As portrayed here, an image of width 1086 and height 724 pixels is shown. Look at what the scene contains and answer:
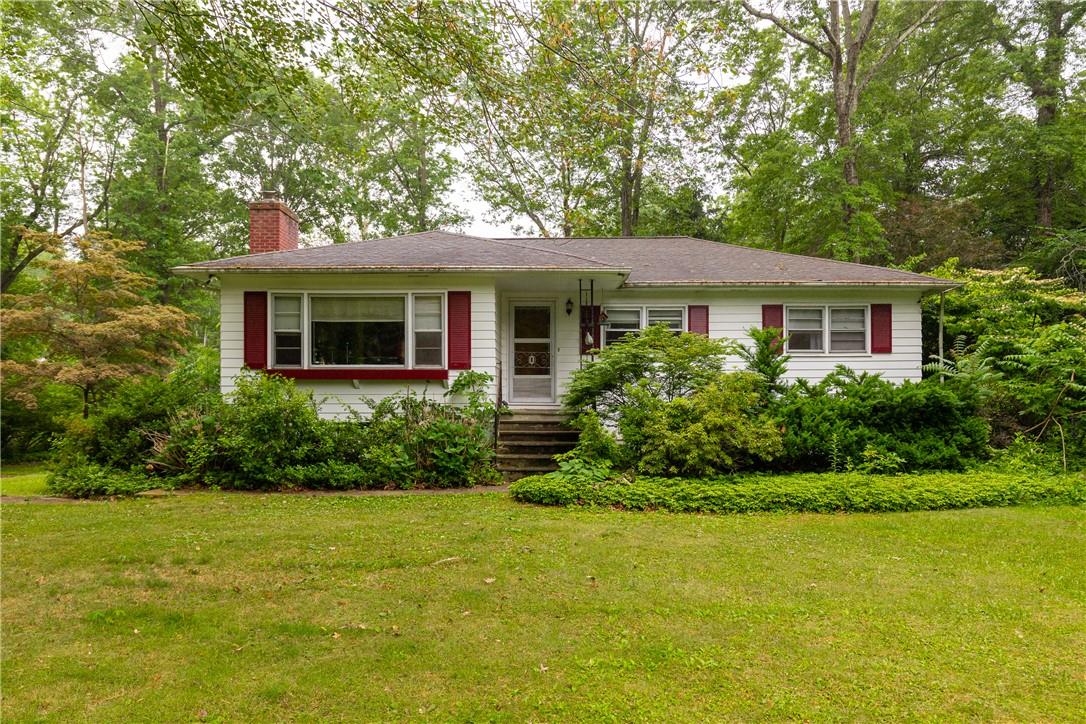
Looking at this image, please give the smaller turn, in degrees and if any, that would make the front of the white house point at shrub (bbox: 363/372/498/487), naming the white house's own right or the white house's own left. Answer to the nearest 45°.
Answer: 0° — it already faces it

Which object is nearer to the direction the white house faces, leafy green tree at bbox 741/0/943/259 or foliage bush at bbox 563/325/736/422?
the foliage bush

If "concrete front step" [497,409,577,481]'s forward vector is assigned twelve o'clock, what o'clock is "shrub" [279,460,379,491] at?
The shrub is roughly at 2 o'clock from the concrete front step.

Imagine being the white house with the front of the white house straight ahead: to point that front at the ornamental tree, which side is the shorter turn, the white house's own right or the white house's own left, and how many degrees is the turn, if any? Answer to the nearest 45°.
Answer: approximately 90° to the white house's own right

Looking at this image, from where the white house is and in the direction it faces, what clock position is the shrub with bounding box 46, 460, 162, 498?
The shrub is roughly at 2 o'clock from the white house.

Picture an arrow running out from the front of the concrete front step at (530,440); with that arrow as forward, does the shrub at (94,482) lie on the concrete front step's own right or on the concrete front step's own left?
on the concrete front step's own right

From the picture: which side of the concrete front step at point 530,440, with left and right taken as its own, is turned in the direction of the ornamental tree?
right

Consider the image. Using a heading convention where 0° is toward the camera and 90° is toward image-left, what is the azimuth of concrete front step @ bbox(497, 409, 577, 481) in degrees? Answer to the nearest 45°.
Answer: approximately 0°

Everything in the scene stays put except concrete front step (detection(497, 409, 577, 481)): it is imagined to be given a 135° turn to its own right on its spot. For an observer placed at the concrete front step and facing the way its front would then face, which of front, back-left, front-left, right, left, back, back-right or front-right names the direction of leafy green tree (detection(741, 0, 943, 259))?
right

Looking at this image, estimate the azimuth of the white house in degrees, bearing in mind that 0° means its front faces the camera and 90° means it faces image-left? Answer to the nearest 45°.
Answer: approximately 0°

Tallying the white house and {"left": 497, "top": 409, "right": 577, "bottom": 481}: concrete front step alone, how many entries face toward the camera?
2
